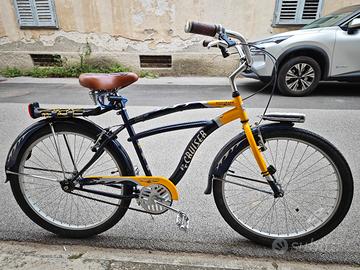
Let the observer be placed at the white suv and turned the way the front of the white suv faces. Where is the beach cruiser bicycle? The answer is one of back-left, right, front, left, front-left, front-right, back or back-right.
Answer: left

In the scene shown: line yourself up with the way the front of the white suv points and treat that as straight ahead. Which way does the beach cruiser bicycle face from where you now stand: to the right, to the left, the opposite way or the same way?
the opposite way

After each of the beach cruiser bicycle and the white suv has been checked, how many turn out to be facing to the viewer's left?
1

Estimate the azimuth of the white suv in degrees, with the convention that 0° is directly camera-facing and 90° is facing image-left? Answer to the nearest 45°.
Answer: approximately 90°

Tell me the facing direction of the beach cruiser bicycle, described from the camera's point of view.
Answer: facing to the right of the viewer

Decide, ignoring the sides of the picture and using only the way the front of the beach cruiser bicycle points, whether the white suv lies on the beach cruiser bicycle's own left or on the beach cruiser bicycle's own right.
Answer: on the beach cruiser bicycle's own left
